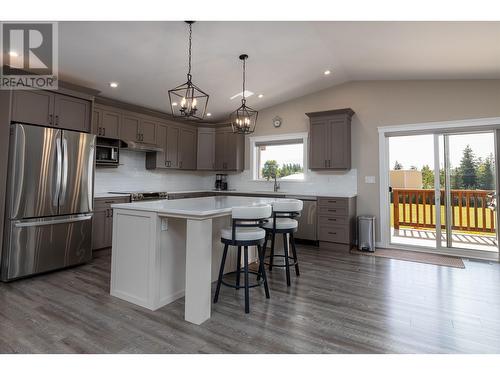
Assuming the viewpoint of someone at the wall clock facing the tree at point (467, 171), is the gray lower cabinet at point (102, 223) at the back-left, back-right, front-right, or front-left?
back-left

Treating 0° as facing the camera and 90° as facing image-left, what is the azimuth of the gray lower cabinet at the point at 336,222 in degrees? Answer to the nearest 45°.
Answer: approximately 45°

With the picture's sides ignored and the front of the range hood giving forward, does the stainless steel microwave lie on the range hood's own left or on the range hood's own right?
on the range hood's own right

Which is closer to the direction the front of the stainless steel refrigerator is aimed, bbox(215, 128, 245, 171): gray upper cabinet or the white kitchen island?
the white kitchen island

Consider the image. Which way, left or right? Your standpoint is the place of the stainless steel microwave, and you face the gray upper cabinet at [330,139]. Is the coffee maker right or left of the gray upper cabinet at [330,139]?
left

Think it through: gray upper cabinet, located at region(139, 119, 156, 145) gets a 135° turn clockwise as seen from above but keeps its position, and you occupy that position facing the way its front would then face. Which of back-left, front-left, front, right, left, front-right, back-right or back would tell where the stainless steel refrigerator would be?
front-left

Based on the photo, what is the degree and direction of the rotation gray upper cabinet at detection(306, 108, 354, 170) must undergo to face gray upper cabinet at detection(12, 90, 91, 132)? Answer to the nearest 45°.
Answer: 0° — it already faces it

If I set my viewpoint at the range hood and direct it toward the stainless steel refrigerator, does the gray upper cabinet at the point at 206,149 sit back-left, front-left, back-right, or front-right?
back-left

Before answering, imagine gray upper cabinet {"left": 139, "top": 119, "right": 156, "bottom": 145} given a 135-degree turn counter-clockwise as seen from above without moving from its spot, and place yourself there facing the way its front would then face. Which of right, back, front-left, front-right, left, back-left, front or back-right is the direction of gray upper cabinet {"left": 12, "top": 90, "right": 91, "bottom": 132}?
back-left
